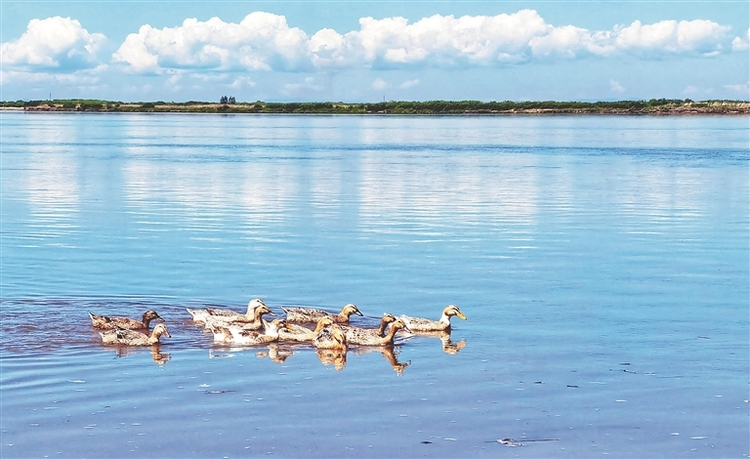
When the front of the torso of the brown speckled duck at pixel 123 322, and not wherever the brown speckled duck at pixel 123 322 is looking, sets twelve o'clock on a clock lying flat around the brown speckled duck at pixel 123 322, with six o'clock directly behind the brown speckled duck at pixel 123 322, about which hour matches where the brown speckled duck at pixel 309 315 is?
the brown speckled duck at pixel 309 315 is roughly at 12 o'clock from the brown speckled duck at pixel 123 322.

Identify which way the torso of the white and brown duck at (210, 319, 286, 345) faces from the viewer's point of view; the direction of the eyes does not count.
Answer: to the viewer's right

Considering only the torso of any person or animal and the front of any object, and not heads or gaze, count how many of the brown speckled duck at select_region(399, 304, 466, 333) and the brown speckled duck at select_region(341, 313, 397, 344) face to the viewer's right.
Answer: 2

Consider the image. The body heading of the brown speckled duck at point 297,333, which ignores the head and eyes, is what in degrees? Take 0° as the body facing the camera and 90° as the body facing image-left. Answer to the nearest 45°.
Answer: approximately 270°

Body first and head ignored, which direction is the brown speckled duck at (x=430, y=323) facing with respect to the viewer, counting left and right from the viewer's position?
facing to the right of the viewer

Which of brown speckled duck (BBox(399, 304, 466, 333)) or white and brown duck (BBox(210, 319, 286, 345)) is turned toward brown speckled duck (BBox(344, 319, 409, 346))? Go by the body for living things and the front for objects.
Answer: white and brown duck (BBox(210, 319, 286, 345))

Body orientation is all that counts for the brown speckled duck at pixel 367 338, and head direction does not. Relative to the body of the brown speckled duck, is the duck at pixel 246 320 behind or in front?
behind

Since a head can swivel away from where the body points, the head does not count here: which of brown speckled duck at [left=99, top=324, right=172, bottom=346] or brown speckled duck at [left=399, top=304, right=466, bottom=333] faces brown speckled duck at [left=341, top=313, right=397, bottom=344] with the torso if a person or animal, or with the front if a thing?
brown speckled duck at [left=99, top=324, right=172, bottom=346]

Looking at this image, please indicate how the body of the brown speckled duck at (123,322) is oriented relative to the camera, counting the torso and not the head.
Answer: to the viewer's right

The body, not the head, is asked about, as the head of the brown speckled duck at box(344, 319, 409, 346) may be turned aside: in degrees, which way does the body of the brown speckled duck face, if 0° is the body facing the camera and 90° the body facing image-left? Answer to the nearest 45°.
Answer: approximately 270°

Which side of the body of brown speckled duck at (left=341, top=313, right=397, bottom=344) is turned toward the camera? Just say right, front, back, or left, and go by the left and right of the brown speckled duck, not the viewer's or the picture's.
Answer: right

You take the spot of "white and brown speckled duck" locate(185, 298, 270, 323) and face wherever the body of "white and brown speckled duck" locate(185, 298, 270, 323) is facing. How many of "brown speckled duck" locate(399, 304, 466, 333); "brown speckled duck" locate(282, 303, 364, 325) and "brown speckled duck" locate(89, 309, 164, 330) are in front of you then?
2

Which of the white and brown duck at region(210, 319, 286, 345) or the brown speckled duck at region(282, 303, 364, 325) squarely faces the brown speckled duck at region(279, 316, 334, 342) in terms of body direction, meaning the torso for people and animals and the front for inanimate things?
the white and brown duck at region(210, 319, 286, 345)

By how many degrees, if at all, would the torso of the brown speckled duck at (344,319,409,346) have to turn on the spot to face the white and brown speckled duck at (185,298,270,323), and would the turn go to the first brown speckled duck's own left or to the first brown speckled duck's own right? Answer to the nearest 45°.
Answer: approximately 135° to the first brown speckled duck's own left

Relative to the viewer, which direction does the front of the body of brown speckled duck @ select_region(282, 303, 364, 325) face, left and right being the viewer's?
facing to the right of the viewer
